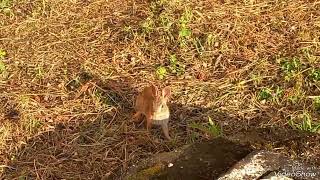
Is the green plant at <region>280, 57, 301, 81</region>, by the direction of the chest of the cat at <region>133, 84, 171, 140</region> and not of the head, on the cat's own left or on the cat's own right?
on the cat's own left

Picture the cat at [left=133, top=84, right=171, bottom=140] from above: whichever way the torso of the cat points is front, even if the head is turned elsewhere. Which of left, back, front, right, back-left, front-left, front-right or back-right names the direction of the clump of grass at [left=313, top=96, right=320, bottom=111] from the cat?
front-left

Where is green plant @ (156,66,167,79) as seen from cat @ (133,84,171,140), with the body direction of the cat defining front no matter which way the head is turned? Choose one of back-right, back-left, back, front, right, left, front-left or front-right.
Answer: back-left

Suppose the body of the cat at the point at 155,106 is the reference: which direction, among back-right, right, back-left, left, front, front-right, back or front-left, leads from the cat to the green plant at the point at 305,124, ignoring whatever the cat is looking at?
front-left

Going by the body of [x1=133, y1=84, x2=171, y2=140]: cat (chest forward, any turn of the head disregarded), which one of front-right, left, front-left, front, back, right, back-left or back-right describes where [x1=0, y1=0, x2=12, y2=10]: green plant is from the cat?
back

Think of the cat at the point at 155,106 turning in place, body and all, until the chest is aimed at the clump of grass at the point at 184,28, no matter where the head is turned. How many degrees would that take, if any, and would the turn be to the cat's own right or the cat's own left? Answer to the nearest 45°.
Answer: approximately 135° to the cat's own left

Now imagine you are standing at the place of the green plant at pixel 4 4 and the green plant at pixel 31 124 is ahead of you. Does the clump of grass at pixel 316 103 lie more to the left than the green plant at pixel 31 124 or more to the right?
left

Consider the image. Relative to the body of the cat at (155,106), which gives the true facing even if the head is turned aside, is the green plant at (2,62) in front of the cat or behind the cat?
behind

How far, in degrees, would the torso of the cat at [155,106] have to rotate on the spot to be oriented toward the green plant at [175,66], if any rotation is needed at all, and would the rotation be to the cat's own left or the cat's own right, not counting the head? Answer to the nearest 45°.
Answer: approximately 135° to the cat's own left

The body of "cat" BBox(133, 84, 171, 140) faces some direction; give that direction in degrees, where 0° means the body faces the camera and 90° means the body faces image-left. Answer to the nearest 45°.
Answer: approximately 315°

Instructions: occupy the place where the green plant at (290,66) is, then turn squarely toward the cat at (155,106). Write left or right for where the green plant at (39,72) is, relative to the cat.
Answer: right

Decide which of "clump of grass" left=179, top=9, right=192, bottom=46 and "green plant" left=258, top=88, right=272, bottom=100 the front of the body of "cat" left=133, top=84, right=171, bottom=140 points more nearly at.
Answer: the green plant

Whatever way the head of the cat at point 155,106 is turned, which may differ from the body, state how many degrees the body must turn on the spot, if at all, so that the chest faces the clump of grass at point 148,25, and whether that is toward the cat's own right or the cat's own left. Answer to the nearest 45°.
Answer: approximately 135° to the cat's own left
